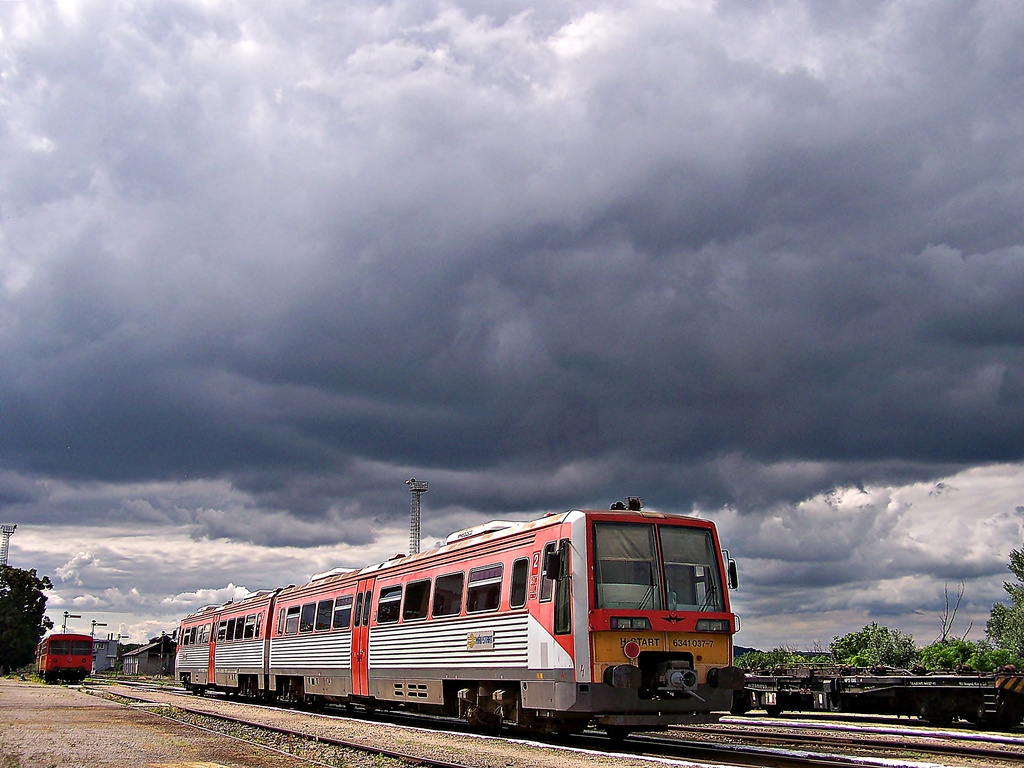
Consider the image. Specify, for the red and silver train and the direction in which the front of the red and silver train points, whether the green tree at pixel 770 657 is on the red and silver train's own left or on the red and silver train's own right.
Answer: on the red and silver train's own left

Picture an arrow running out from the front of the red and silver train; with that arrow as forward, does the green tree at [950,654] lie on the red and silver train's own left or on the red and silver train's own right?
on the red and silver train's own left

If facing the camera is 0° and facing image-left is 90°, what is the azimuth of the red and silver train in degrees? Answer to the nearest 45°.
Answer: approximately 315°

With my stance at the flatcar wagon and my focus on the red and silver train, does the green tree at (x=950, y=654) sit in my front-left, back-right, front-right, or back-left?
back-right

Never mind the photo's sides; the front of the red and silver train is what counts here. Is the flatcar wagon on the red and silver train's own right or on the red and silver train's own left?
on the red and silver train's own left

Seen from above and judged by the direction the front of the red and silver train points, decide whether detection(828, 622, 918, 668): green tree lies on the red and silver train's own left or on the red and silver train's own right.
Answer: on the red and silver train's own left
